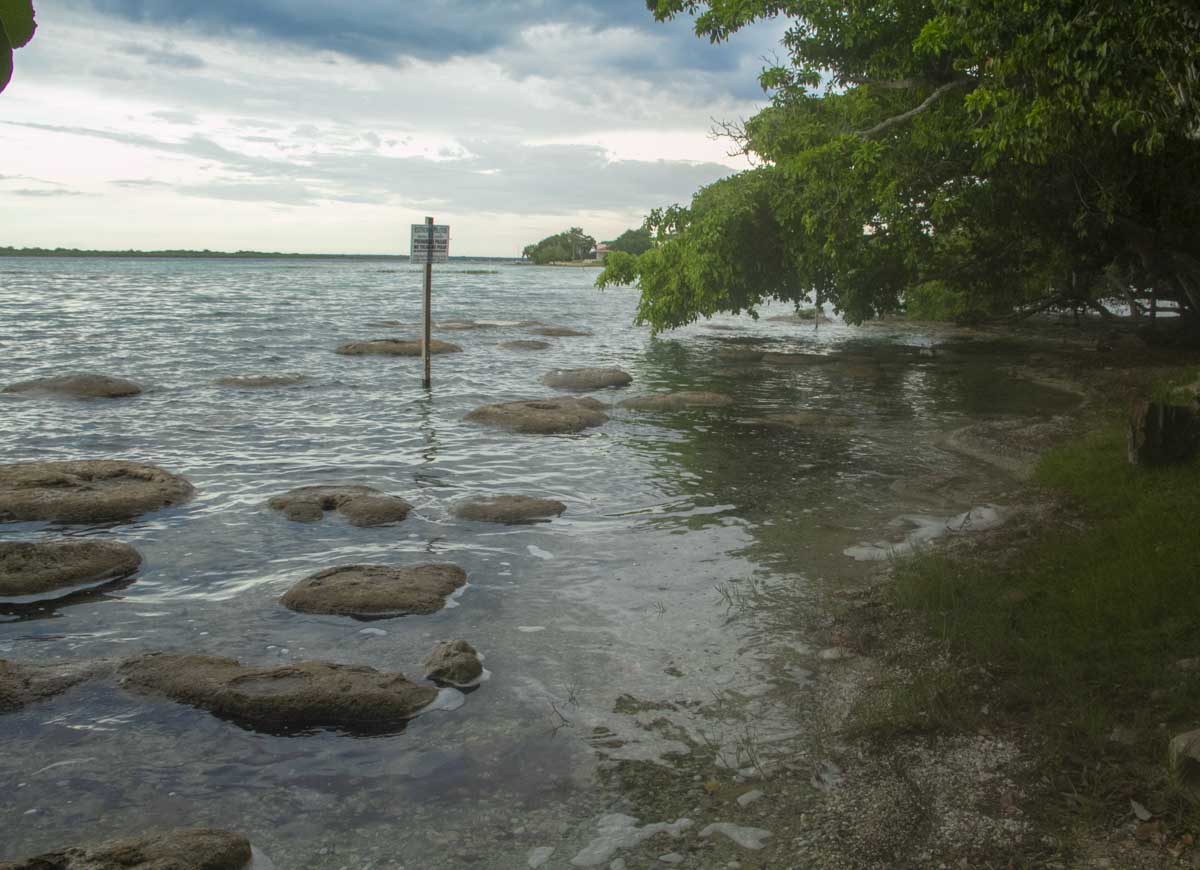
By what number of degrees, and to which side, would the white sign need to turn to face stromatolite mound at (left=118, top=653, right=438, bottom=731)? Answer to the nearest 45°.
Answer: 0° — it already faces it

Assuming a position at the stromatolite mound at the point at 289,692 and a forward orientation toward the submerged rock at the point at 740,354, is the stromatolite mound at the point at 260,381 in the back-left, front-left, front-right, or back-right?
front-left

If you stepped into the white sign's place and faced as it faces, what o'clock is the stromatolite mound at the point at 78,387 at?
The stromatolite mound is roughly at 3 o'clock from the white sign.

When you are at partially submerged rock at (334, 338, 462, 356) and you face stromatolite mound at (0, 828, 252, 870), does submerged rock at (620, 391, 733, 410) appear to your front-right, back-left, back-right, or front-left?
front-left

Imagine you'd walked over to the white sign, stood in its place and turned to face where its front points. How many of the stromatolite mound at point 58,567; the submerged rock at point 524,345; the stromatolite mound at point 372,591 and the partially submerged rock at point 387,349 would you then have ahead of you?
2

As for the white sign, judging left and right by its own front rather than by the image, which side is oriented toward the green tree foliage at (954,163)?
left

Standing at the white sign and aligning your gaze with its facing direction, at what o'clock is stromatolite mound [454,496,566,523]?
The stromatolite mound is roughly at 12 o'clock from the white sign.

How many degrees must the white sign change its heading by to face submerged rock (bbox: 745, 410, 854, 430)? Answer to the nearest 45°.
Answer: approximately 45° to its left

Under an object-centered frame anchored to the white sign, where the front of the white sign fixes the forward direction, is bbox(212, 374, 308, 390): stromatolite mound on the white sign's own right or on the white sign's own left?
on the white sign's own right

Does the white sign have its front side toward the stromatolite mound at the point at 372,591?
yes

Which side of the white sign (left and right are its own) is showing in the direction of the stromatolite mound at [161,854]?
front

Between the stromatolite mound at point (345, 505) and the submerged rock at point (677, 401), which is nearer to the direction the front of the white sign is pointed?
the stromatolite mound

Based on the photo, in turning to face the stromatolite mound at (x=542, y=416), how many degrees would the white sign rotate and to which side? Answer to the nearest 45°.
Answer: approximately 45° to its left

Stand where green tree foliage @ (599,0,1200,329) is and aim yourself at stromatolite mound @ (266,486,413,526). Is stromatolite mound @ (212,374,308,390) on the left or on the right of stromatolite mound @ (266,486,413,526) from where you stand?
right

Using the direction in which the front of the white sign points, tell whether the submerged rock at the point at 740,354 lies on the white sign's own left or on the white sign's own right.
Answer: on the white sign's own left

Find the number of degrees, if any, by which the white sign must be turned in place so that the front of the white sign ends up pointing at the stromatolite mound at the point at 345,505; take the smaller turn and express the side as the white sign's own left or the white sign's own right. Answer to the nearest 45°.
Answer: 0° — it already faces it

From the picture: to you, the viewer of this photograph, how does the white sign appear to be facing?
facing the viewer
